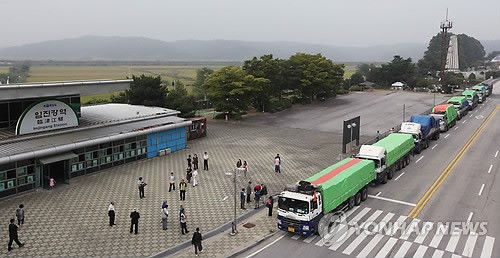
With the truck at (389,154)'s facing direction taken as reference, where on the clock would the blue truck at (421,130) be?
The blue truck is roughly at 5 o'clock from the truck.

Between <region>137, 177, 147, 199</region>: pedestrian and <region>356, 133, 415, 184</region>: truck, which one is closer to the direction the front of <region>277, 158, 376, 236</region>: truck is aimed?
the pedestrian

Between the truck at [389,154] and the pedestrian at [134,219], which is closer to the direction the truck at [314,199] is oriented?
the pedestrian

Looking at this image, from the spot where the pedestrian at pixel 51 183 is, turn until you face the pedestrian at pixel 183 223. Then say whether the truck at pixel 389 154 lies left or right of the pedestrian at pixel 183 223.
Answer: left

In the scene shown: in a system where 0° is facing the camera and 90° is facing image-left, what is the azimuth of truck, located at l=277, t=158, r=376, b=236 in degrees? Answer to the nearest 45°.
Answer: approximately 45°

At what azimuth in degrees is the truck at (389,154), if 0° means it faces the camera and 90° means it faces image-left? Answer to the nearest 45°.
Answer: approximately 45°

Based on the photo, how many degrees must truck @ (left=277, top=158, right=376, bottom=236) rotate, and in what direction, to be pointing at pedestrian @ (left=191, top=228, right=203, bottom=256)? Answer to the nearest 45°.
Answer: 0° — it already faces them

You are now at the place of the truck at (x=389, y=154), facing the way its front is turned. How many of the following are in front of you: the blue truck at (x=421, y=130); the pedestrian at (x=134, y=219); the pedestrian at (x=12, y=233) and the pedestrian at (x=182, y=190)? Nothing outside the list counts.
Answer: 3

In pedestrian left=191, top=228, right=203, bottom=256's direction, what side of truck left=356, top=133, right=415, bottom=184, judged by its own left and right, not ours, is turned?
front

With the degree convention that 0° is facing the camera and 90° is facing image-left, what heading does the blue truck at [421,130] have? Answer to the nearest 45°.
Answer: approximately 45°

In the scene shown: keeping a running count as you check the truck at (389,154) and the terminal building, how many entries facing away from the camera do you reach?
0

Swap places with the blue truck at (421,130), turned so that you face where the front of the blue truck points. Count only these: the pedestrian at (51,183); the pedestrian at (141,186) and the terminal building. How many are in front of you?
3

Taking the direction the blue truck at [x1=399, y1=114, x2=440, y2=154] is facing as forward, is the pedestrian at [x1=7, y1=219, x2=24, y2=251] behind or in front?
in front

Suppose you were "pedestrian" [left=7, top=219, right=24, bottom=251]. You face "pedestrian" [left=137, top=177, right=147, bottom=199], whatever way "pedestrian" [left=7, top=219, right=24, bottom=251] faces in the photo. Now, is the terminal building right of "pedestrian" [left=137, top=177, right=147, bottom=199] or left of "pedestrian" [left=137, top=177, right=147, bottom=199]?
left
